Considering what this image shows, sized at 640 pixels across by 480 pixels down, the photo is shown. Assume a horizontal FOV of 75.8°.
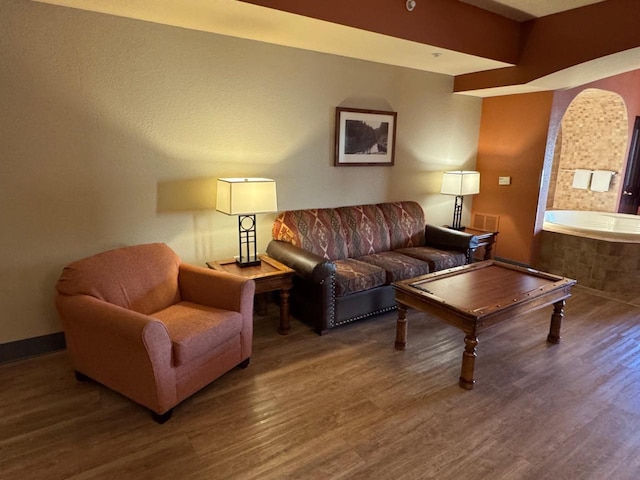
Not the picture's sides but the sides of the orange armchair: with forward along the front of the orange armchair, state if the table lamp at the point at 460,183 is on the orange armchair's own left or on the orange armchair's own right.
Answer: on the orange armchair's own left

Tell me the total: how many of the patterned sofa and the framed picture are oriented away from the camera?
0

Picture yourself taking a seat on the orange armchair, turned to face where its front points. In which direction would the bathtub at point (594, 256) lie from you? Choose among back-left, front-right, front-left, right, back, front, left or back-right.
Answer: front-left

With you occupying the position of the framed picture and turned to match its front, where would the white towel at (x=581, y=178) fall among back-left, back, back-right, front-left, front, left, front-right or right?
left

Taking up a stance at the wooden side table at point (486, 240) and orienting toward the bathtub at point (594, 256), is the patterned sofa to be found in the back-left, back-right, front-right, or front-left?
back-right

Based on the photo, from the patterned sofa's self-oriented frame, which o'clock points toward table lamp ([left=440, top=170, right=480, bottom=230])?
The table lamp is roughly at 9 o'clock from the patterned sofa.

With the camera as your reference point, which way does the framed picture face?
facing the viewer and to the right of the viewer

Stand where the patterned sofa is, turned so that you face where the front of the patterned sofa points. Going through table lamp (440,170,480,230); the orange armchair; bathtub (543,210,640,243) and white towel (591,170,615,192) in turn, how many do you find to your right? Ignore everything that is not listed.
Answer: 1

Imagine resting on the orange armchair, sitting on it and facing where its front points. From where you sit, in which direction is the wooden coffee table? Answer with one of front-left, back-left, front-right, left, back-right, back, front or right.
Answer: front-left

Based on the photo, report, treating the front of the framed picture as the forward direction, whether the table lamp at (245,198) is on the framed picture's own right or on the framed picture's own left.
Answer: on the framed picture's own right

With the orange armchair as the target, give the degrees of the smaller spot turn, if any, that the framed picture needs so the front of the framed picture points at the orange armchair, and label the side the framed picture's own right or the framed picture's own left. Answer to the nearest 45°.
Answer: approximately 90° to the framed picture's own right

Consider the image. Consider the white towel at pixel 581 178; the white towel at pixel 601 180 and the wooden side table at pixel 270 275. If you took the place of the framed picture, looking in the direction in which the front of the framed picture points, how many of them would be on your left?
2

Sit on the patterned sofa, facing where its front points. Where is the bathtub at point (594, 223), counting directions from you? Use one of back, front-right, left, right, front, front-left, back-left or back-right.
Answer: left

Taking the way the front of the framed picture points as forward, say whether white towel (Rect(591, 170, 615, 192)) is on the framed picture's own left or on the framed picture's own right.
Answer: on the framed picture's own left

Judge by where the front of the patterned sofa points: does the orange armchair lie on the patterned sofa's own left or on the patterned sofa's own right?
on the patterned sofa's own right

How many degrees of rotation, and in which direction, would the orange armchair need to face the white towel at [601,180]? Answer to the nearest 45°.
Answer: approximately 45° to its left

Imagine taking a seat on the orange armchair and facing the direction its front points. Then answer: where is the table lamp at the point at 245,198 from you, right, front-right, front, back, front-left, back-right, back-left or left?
left
